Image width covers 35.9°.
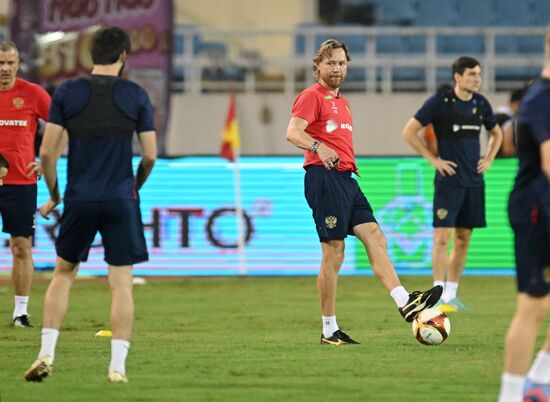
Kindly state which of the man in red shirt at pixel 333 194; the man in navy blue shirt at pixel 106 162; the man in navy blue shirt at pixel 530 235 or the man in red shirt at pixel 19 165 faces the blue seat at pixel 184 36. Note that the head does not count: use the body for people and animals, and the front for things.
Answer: the man in navy blue shirt at pixel 106 162

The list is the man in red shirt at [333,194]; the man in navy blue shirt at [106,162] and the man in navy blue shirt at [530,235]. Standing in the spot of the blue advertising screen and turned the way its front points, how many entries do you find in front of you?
3

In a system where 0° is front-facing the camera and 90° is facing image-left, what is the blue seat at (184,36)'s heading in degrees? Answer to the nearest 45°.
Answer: approximately 0°

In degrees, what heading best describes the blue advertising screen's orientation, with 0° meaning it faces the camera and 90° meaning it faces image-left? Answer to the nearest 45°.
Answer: approximately 0°

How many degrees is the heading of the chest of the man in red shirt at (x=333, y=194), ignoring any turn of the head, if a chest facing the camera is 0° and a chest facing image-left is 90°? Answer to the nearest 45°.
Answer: approximately 315°

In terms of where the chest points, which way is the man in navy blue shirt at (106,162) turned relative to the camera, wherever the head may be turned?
away from the camera

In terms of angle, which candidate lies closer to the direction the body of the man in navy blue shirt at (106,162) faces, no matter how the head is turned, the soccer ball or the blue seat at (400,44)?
the blue seat
